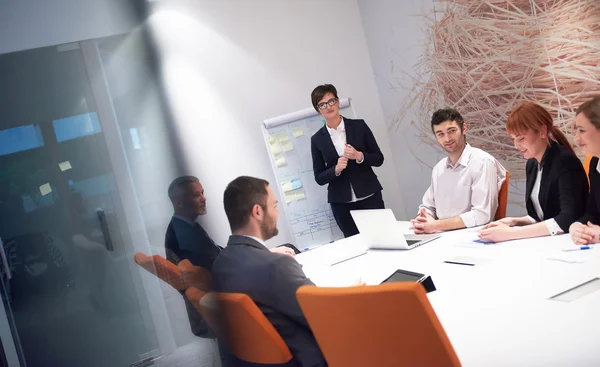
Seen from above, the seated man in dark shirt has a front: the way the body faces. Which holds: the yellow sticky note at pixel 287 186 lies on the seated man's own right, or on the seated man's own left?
on the seated man's own left

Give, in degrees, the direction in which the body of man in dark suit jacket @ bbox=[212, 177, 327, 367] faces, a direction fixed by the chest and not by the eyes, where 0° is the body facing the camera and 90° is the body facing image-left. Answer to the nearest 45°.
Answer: approximately 225°

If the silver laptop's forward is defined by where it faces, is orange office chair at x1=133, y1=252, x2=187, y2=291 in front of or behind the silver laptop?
behind

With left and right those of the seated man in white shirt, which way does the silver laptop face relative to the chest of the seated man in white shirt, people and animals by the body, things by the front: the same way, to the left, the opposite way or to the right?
the opposite way

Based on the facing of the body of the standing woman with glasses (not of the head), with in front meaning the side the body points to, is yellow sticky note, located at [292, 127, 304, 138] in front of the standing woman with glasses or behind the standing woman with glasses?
behind

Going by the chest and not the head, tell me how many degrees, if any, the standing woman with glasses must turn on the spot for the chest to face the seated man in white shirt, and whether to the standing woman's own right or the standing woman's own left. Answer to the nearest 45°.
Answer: approximately 45° to the standing woman's own left

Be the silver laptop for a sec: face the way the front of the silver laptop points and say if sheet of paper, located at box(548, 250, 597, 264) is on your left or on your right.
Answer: on your right

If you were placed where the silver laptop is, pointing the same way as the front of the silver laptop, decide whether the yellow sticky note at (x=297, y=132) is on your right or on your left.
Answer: on your left

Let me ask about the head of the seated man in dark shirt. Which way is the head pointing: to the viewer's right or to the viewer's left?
to the viewer's right
